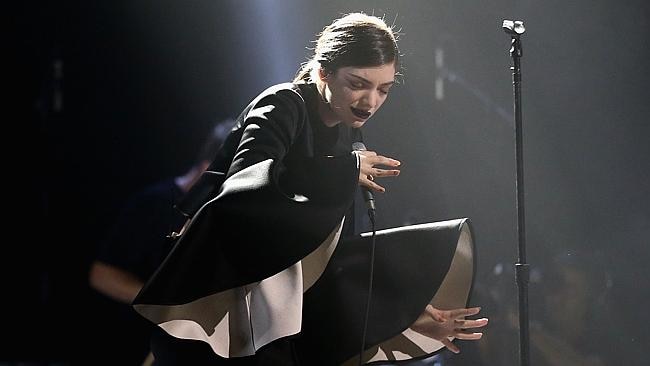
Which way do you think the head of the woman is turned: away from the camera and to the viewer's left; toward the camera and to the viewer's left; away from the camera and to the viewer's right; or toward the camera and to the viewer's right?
toward the camera and to the viewer's right

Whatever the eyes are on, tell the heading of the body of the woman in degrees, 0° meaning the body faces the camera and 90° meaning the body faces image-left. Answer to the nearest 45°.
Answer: approximately 315°

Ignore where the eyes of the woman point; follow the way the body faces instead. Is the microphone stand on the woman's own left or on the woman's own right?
on the woman's own left
